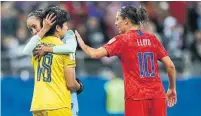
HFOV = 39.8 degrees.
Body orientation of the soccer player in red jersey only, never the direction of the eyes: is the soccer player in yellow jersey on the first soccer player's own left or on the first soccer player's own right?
on the first soccer player's own left

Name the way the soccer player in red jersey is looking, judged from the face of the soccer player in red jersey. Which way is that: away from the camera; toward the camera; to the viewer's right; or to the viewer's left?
to the viewer's left

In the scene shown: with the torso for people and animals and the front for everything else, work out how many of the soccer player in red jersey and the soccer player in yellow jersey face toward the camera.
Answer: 0

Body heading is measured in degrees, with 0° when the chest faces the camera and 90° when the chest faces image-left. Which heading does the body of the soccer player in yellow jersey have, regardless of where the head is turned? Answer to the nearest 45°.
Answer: approximately 225°

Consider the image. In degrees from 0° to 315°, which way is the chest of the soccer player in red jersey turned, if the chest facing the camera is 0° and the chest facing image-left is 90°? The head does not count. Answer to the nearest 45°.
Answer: approximately 135°

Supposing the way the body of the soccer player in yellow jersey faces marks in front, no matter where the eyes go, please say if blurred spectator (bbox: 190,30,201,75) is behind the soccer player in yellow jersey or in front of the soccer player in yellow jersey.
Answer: in front
